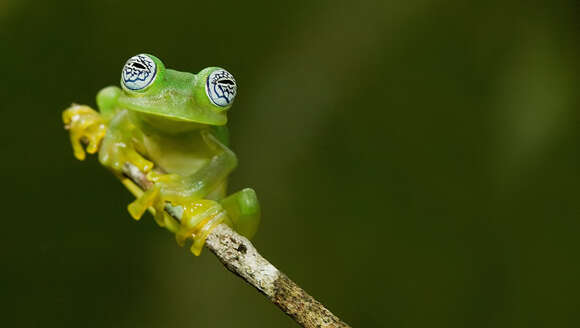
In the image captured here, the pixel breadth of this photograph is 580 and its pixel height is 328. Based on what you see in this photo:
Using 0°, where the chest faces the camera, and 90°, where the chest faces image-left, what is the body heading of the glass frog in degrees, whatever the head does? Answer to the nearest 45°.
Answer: approximately 0°
